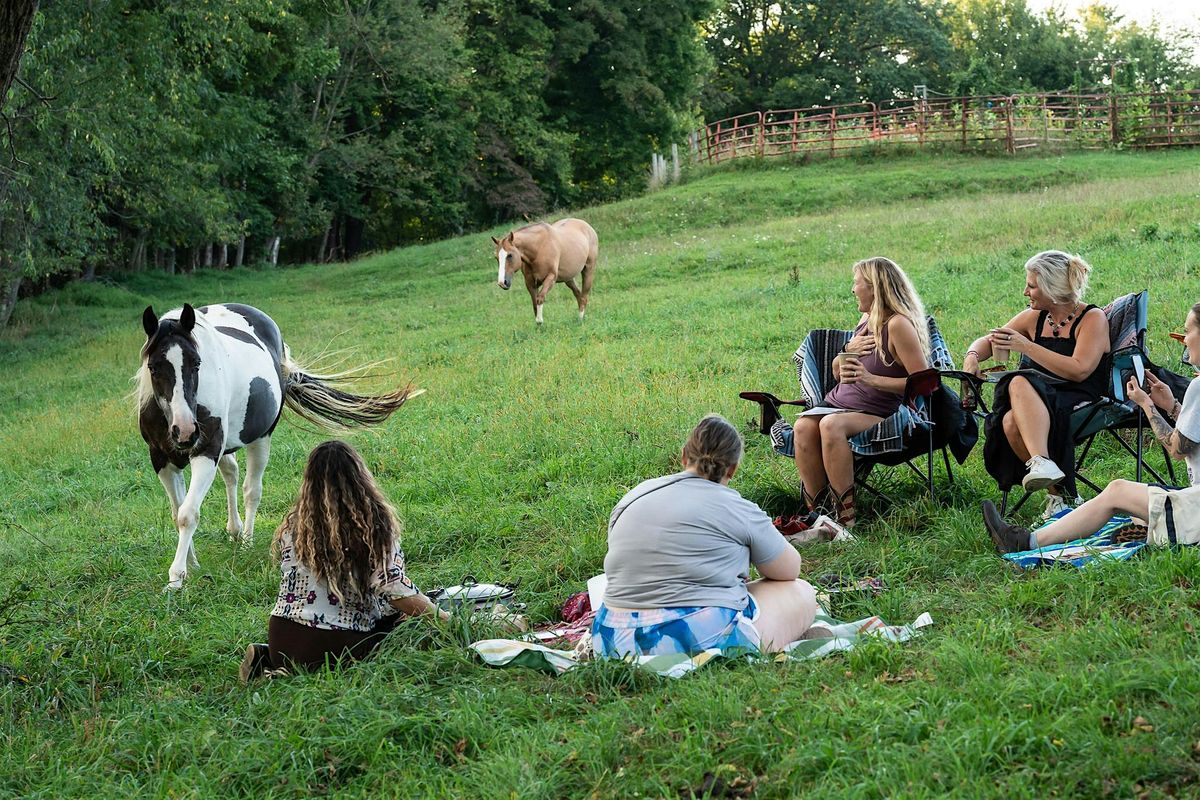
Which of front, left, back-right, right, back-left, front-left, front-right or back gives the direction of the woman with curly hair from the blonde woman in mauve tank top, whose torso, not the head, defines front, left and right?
front

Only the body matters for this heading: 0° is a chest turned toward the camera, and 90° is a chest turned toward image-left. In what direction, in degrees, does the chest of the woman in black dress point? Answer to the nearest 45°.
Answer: approximately 45°

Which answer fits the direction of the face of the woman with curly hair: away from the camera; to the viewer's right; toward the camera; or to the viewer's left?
away from the camera

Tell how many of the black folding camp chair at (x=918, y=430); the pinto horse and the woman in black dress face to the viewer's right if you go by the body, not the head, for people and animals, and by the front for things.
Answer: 0

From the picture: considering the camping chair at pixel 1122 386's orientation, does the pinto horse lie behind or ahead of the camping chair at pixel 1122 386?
ahead

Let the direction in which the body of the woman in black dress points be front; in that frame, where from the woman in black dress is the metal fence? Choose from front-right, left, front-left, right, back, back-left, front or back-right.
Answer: back-right

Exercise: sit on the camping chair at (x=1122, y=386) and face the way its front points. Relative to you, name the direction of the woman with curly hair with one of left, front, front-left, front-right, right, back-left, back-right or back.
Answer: front

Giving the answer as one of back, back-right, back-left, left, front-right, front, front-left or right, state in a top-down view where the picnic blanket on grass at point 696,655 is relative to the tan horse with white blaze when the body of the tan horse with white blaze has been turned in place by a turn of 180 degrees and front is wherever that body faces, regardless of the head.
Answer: back-right

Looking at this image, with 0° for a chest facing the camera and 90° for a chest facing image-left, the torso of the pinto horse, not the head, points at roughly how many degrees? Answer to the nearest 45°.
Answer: approximately 45°

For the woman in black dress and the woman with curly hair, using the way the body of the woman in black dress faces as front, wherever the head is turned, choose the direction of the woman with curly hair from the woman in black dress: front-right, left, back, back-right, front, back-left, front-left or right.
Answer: front

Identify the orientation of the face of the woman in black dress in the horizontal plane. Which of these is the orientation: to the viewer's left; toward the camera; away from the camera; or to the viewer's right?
to the viewer's left

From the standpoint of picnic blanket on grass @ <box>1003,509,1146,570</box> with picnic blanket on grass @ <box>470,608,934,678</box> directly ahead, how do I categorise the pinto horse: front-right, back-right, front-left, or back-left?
front-right

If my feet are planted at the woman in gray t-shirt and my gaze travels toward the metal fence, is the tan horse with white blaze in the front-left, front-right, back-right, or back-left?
front-left

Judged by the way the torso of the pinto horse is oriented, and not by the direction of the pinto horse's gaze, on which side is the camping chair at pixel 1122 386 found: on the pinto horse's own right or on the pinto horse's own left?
on the pinto horse's own left

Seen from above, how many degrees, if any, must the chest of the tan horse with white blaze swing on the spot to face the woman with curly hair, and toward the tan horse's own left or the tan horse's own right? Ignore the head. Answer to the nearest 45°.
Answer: approximately 45° to the tan horse's own left

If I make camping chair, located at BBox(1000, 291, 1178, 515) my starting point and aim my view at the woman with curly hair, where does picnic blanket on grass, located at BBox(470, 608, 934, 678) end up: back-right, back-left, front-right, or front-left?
front-left

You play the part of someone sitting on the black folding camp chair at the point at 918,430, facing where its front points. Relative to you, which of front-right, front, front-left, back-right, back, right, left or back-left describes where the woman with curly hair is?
front

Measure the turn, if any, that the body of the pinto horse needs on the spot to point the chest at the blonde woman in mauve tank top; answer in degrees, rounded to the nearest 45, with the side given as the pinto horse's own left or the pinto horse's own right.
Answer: approximately 90° to the pinto horse's own left

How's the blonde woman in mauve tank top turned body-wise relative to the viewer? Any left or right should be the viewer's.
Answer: facing the viewer and to the left of the viewer
